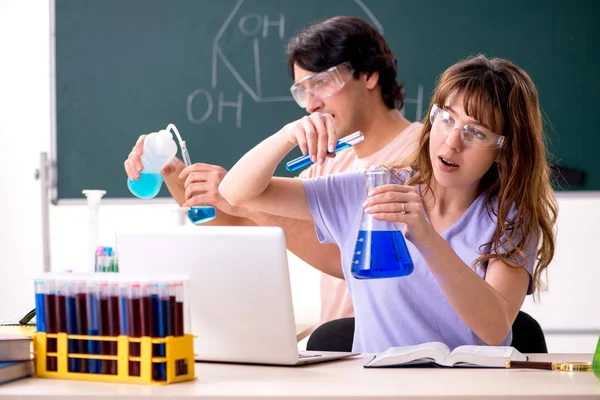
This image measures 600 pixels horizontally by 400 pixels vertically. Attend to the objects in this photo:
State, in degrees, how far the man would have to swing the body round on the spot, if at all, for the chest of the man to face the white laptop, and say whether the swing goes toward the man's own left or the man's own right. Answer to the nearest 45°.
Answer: approximately 45° to the man's own left

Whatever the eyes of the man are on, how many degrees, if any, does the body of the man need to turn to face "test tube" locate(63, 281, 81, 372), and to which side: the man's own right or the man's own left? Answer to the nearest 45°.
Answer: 0° — they already face it

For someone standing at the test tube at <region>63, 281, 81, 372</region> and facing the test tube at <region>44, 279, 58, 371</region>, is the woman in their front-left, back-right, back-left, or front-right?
back-right

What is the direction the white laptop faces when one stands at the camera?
facing away from the viewer and to the right of the viewer

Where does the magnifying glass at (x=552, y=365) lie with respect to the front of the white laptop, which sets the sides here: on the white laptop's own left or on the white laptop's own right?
on the white laptop's own right

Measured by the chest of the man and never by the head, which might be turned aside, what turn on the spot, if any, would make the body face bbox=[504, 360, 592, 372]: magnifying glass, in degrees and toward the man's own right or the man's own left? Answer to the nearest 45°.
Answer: approximately 45° to the man's own left

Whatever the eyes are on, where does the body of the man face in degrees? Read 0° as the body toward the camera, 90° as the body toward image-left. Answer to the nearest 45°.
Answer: approximately 45°

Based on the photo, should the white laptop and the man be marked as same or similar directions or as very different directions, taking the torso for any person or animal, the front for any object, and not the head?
very different directions

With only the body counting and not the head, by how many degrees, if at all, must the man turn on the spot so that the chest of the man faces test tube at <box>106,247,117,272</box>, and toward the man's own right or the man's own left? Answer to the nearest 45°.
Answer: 0° — they already face it
